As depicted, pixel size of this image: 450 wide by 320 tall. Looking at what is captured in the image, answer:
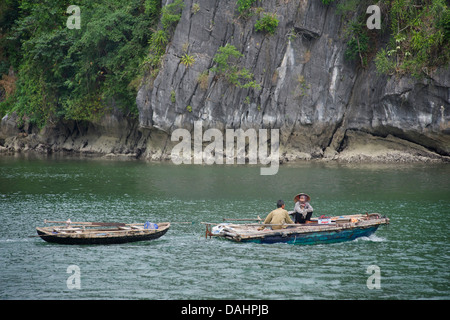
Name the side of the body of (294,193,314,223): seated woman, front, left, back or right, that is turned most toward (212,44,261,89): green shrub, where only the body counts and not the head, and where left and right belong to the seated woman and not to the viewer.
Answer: back

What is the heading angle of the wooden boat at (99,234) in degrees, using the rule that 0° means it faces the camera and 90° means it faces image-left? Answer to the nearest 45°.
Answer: approximately 270°

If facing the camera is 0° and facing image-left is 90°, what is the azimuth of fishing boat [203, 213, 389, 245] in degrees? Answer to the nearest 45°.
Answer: approximately 270°

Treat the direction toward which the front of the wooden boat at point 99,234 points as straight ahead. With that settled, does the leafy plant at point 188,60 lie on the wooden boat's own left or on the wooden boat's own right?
on the wooden boat's own left

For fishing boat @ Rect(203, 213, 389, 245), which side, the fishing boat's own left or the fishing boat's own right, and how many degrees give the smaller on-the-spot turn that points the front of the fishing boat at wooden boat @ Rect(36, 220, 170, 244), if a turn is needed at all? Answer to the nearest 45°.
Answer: approximately 180°

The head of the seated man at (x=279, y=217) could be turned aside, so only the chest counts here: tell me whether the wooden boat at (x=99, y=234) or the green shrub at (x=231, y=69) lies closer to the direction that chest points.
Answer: the green shrub

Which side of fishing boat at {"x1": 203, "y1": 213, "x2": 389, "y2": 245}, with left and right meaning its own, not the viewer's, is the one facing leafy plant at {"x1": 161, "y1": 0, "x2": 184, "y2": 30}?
left

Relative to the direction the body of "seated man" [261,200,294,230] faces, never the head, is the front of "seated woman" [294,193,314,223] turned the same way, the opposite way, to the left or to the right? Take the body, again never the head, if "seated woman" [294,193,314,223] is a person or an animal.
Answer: the opposite way

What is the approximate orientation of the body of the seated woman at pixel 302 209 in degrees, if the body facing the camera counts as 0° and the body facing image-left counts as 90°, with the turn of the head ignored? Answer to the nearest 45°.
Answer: approximately 0°
